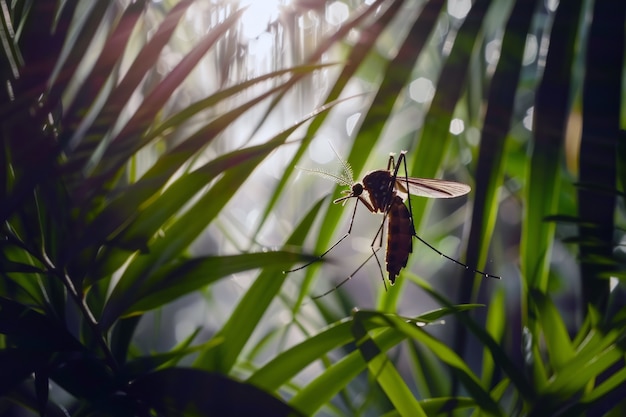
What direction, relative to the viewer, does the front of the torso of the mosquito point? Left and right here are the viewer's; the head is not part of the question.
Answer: facing to the left of the viewer
